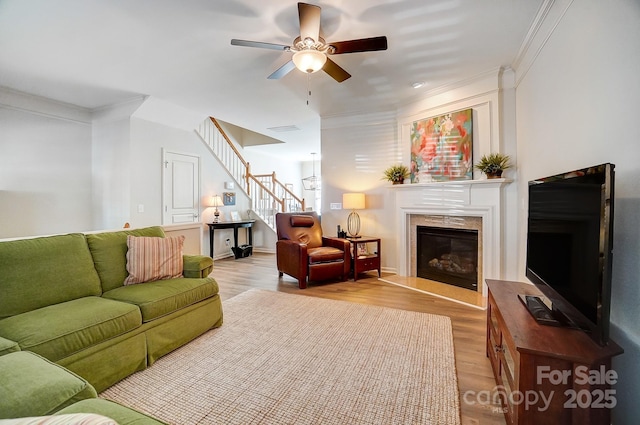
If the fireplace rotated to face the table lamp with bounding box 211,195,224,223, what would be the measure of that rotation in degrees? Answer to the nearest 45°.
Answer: approximately 45° to its right

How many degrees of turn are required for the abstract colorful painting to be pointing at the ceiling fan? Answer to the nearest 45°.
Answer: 0° — it already faces it

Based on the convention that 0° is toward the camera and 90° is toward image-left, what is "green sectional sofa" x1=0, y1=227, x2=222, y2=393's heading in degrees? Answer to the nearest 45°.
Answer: approximately 315°

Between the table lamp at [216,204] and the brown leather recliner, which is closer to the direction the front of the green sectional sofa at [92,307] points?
the brown leather recliner

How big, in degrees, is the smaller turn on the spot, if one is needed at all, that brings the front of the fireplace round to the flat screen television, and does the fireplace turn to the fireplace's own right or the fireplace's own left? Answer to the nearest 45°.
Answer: approximately 45° to the fireplace's own left

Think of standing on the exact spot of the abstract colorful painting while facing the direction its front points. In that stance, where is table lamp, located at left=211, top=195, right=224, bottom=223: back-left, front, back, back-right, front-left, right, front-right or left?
front-right

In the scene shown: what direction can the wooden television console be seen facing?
to the viewer's left

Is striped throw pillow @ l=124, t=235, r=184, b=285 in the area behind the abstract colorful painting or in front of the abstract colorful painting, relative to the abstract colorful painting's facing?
in front
